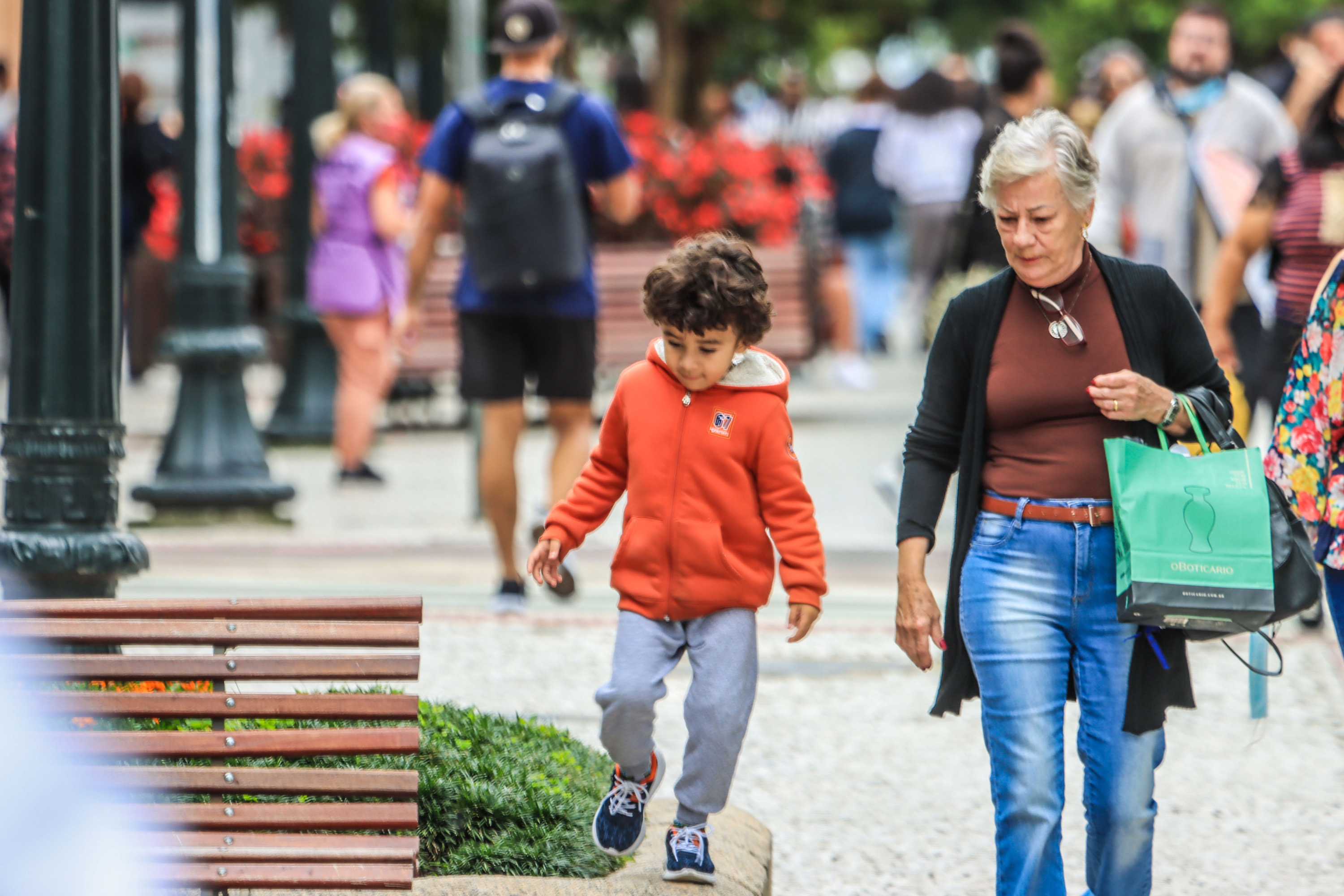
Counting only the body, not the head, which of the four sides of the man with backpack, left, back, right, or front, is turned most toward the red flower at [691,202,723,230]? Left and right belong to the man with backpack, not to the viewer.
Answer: front

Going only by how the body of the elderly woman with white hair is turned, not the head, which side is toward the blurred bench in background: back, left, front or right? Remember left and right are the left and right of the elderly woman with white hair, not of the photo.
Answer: back

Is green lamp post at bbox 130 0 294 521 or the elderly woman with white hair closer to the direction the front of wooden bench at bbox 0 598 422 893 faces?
the elderly woman with white hair

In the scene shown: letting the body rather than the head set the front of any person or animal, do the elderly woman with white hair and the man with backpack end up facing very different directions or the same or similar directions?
very different directions

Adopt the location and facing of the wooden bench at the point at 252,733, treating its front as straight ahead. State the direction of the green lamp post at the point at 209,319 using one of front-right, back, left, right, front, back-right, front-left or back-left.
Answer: back

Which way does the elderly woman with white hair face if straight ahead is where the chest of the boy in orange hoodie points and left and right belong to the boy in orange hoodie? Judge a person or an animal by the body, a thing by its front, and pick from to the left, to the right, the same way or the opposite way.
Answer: the same way

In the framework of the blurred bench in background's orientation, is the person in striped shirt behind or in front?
in front

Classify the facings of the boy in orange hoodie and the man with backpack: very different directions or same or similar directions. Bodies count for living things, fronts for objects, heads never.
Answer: very different directions

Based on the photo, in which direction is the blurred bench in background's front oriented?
toward the camera

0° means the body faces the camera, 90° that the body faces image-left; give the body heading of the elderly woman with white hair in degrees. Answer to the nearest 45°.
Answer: approximately 0°

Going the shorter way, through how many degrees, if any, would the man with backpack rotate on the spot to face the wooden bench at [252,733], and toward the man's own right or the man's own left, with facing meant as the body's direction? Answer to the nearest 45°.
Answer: approximately 180°

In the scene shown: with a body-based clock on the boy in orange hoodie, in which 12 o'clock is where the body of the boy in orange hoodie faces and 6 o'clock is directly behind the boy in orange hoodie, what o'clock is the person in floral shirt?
The person in floral shirt is roughly at 9 o'clock from the boy in orange hoodie.

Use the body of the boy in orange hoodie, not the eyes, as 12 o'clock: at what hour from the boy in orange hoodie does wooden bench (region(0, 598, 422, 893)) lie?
The wooden bench is roughly at 2 o'clock from the boy in orange hoodie.

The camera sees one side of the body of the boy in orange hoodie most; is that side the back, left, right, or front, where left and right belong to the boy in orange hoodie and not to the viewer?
front
